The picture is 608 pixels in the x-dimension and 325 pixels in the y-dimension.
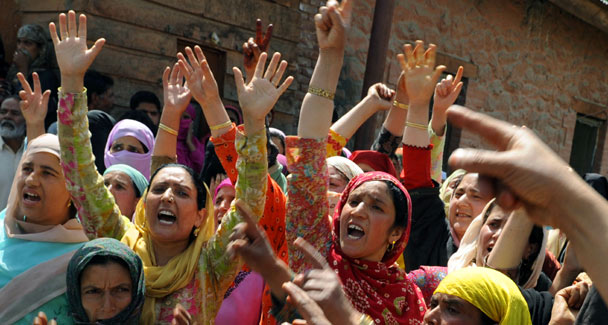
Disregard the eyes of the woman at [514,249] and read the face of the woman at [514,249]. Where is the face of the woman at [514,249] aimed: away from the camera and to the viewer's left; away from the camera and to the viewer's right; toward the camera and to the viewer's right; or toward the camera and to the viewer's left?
toward the camera and to the viewer's left

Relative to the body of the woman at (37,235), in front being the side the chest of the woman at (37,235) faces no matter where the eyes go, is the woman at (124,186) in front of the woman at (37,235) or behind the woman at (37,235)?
behind

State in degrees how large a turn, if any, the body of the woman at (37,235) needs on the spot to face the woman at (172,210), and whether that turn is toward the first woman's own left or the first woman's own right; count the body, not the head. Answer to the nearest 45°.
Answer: approximately 90° to the first woman's own left

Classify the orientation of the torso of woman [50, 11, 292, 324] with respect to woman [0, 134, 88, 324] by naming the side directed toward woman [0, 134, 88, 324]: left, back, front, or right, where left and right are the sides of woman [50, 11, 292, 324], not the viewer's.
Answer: right

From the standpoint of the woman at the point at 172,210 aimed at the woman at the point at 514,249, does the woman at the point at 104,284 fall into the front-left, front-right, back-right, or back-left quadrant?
back-right

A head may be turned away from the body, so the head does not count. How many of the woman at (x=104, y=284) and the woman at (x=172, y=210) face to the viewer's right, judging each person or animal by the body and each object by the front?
0

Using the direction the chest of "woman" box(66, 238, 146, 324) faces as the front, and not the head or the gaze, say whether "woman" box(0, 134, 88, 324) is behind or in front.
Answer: behind

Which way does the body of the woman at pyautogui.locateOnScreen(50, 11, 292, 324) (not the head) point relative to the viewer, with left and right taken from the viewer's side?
facing the viewer and to the left of the viewer

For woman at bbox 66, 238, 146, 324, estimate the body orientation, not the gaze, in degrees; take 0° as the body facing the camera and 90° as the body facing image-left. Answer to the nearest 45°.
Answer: approximately 0°
